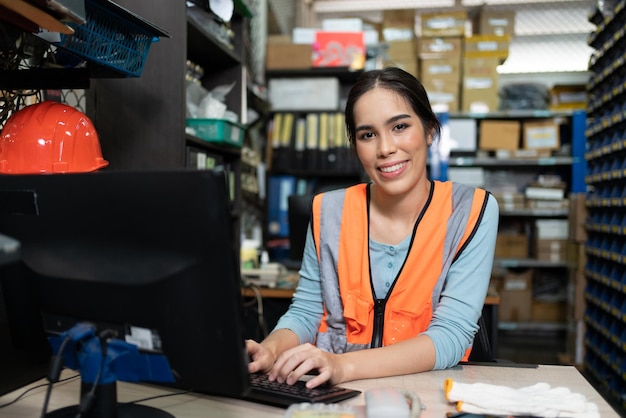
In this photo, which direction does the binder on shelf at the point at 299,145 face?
toward the camera

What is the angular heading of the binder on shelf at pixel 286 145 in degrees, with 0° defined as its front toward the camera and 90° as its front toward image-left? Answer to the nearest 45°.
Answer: approximately 0°

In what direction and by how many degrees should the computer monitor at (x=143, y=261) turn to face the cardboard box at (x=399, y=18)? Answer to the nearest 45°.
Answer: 0° — it already faces it

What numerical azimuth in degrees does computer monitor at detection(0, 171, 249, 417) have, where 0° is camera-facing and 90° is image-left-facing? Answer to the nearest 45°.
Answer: approximately 225°

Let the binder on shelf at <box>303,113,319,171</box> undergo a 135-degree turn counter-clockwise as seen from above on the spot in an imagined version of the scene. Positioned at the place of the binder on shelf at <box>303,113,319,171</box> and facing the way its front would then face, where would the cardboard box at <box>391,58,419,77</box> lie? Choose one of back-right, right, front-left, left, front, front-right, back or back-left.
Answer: front

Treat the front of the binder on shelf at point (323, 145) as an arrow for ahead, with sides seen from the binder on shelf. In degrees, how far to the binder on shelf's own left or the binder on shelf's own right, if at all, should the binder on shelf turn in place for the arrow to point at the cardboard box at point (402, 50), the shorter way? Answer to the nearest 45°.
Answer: approximately 135° to the binder on shelf's own left

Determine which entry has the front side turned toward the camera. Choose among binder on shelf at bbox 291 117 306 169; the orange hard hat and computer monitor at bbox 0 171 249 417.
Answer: the binder on shelf

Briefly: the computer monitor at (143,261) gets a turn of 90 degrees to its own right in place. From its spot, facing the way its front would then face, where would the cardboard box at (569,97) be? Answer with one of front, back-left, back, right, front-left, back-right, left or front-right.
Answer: left

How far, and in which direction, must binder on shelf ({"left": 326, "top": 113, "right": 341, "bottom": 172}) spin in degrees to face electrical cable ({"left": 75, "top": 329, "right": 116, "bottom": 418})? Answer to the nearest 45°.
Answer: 0° — it already faces it

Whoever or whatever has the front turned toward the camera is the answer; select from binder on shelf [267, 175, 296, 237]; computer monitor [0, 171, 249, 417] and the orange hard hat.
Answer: the binder on shelf

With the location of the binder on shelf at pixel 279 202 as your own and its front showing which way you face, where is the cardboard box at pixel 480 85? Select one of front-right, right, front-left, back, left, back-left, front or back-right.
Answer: left

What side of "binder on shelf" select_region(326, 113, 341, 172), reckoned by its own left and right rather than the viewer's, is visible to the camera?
front

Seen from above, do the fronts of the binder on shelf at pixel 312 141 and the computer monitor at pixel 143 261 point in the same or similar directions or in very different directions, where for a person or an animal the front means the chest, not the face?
very different directions

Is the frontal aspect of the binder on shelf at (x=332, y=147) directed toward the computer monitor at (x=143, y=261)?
yes

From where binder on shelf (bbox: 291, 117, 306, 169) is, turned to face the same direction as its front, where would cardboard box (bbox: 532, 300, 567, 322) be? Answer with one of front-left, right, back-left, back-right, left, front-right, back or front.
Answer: left

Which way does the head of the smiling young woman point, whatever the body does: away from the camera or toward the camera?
toward the camera

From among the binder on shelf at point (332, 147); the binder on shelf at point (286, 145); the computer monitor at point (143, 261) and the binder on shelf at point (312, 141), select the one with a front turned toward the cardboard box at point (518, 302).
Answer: the computer monitor
